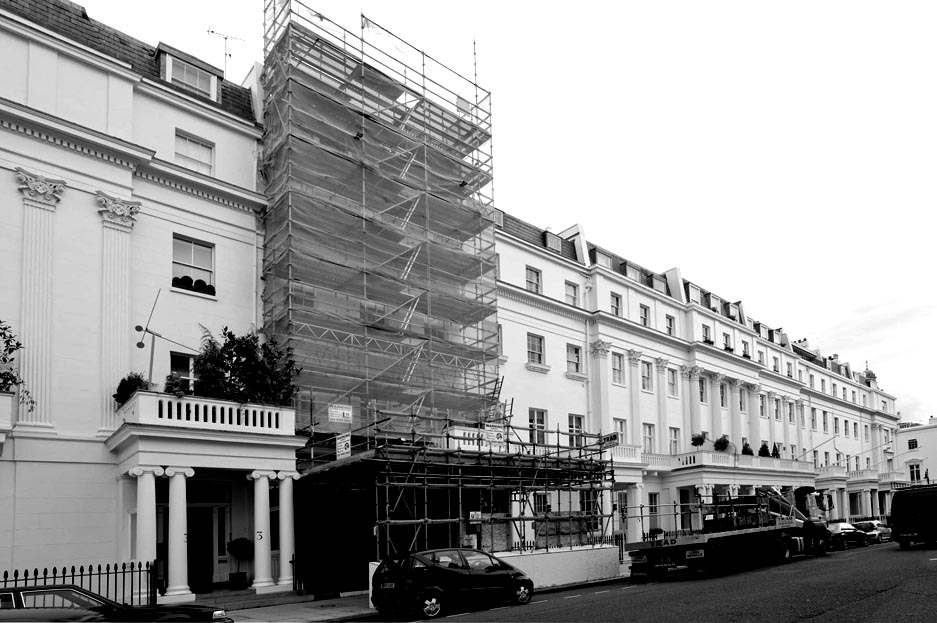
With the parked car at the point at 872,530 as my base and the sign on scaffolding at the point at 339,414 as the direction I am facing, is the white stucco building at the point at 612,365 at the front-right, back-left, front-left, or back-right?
front-right

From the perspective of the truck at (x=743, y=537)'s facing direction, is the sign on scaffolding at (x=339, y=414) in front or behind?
behind

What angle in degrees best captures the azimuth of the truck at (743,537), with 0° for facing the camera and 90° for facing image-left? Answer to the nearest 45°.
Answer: approximately 225°

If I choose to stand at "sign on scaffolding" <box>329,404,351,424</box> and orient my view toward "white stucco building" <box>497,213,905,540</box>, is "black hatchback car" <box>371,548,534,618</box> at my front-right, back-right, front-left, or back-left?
back-right

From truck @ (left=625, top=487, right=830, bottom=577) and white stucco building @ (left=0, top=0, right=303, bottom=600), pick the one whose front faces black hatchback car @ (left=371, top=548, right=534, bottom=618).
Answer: the white stucco building

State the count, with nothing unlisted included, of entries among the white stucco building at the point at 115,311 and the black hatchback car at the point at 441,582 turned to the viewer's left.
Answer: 0

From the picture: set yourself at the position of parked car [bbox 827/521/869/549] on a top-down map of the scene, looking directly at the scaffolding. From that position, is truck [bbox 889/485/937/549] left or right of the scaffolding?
left

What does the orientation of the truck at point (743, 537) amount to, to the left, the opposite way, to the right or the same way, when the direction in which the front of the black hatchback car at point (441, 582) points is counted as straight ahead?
the same way

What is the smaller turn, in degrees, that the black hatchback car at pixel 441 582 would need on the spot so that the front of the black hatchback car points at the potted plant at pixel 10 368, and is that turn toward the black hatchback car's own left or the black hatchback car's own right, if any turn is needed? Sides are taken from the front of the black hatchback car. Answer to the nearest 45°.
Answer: approximately 135° to the black hatchback car's own left

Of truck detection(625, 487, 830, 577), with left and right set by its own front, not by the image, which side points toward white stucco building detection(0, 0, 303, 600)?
back

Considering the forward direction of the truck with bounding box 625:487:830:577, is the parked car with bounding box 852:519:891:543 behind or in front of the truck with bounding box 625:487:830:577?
in front

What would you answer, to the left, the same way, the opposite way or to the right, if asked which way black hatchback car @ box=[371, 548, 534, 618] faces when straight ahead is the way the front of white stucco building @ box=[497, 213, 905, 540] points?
to the left

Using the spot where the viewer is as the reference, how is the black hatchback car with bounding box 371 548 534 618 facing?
facing away from the viewer and to the right of the viewer

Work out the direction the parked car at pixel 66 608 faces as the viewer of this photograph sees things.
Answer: facing to the right of the viewer

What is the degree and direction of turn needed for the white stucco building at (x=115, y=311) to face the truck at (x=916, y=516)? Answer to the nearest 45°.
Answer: approximately 45° to its left

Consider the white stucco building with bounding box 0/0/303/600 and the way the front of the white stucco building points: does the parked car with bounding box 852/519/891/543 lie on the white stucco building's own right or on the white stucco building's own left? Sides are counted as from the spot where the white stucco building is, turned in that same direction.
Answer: on the white stucco building's own left

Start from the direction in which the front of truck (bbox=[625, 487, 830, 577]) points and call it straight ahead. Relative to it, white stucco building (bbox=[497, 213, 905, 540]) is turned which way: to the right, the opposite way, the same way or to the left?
to the right
